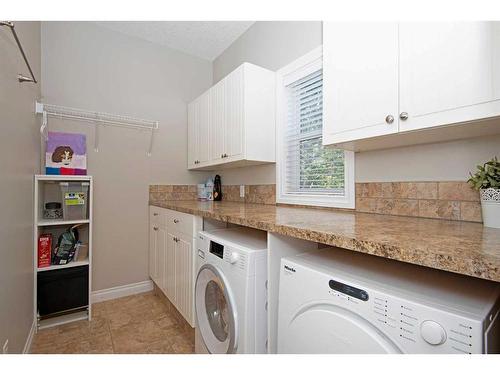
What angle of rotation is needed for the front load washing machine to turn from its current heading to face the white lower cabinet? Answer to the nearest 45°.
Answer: approximately 90° to its right

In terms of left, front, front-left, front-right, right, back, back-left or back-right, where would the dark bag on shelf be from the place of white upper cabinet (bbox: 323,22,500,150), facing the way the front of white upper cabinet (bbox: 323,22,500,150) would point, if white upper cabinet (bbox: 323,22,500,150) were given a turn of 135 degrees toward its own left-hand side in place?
back

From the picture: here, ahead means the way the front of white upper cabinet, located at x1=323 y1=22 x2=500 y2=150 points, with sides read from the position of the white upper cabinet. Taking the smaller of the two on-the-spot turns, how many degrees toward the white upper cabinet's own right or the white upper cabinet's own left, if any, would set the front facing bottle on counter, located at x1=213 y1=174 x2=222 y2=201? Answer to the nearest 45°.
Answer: approximately 90° to the white upper cabinet's own right

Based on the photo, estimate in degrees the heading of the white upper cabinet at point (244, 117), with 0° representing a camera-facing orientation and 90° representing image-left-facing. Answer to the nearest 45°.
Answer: approximately 45°

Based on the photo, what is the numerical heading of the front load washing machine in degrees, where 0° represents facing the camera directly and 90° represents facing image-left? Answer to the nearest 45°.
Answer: approximately 45°

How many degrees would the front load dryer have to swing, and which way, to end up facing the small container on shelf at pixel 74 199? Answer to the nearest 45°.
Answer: approximately 45° to its right

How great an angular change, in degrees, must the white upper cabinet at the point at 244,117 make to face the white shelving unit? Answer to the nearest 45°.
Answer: approximately 45° to its right

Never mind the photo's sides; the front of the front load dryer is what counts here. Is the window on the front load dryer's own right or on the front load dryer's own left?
on the front load dryer's own right

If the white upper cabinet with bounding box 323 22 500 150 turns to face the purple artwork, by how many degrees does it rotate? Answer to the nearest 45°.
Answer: approximately 45° to its right

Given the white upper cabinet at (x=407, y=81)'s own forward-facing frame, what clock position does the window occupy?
The window is roughly at 3 o'clock from the white upper cabinet.

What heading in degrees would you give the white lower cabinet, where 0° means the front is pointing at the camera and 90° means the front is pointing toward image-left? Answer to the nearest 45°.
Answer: approximately 45°

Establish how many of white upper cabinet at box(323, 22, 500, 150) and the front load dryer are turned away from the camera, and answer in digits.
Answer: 0

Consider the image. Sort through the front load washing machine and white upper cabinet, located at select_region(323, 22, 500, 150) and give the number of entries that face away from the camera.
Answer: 0

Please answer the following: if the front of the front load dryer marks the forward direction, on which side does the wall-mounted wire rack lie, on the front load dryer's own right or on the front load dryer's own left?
on the front load dryer's own right
